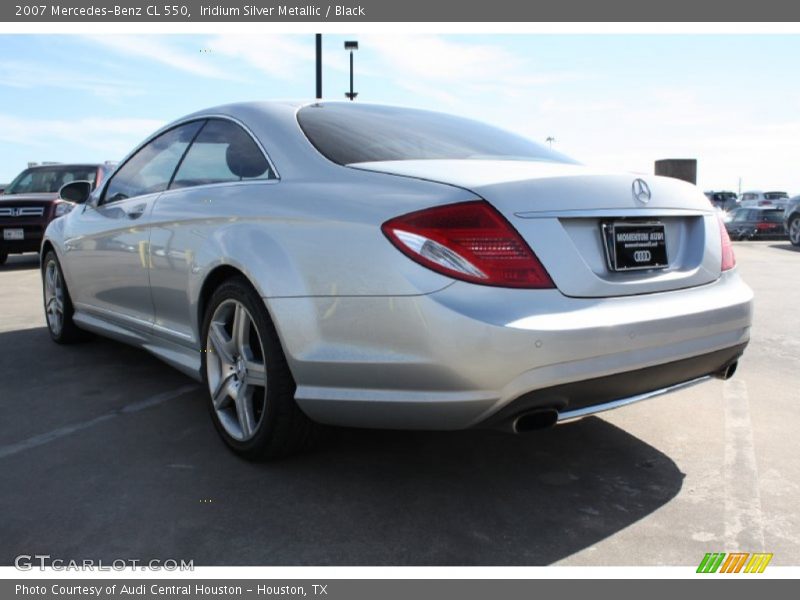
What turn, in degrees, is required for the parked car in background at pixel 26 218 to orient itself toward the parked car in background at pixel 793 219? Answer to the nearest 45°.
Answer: approximately 135° to its left

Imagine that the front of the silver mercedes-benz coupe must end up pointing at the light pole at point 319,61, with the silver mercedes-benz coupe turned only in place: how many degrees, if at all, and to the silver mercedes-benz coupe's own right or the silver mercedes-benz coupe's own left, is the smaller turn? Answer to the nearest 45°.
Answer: approximately 45° to the silver mercedes-benz coupe's own right

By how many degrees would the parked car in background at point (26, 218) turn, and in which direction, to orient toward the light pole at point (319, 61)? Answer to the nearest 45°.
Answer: approximately 135° to its left

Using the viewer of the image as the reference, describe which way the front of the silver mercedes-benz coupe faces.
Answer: facing away from the viewer and to the left of the viewer

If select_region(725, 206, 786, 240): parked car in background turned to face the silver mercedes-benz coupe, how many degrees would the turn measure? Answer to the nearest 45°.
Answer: approximately 135° to its left

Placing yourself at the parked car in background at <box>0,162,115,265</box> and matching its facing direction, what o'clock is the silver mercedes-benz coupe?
The silver mercedes-benz coupe is roughly at 10 o'clock from the parked car in background.

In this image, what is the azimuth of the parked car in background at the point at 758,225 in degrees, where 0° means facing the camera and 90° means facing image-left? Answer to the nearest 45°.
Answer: approximately 135°

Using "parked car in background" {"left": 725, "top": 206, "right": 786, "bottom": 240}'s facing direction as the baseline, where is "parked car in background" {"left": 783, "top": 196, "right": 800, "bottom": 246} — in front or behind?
behind

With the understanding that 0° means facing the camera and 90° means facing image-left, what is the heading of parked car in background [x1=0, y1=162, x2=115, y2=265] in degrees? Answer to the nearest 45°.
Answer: approximately 45°
